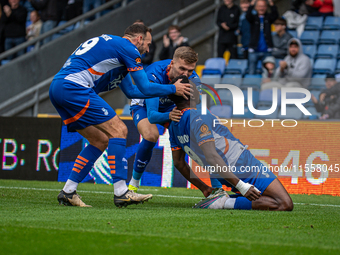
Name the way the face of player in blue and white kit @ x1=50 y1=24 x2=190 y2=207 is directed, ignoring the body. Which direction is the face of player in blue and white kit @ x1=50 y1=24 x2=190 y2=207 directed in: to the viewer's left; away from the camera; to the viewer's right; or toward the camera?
to the viewer's right

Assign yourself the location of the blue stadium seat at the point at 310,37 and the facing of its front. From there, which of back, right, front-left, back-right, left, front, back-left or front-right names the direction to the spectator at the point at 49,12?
front-right

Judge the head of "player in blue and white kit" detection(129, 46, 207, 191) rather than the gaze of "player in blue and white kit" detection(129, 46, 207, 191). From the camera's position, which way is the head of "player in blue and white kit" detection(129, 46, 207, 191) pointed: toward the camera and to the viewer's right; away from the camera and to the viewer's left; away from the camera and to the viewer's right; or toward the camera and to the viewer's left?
toward the camera and to the viewer's right

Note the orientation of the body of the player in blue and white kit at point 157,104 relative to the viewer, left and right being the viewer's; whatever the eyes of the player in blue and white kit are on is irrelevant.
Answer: facing the viewer and to the right of the viewer

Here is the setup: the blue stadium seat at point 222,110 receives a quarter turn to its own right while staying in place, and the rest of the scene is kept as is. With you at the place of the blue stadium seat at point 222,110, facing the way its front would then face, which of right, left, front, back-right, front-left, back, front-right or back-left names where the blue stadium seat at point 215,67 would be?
right

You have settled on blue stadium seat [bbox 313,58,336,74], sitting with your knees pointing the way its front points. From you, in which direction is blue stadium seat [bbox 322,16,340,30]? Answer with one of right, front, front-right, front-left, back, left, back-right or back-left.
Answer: back

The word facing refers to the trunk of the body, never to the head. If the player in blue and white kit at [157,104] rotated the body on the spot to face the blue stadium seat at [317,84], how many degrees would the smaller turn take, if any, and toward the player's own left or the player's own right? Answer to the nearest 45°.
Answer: approximately 90° to the player's own left

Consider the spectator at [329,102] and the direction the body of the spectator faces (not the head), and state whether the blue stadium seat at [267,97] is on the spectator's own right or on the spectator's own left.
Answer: on the spectator's own right

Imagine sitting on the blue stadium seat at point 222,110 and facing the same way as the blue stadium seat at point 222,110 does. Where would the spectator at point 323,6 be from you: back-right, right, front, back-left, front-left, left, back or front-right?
back-left

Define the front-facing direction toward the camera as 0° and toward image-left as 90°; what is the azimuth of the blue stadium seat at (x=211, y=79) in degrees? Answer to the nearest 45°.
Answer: approximately 0°

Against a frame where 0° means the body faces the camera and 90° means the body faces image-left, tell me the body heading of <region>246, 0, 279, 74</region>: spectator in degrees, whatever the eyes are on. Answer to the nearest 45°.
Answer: approximately 0°

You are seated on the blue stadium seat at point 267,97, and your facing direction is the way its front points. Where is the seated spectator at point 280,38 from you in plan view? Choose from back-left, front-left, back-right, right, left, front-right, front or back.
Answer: back

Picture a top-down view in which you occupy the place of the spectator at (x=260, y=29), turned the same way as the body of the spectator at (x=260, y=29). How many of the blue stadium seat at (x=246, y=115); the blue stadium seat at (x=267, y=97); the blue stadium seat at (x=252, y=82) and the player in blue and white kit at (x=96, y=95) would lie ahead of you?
4
